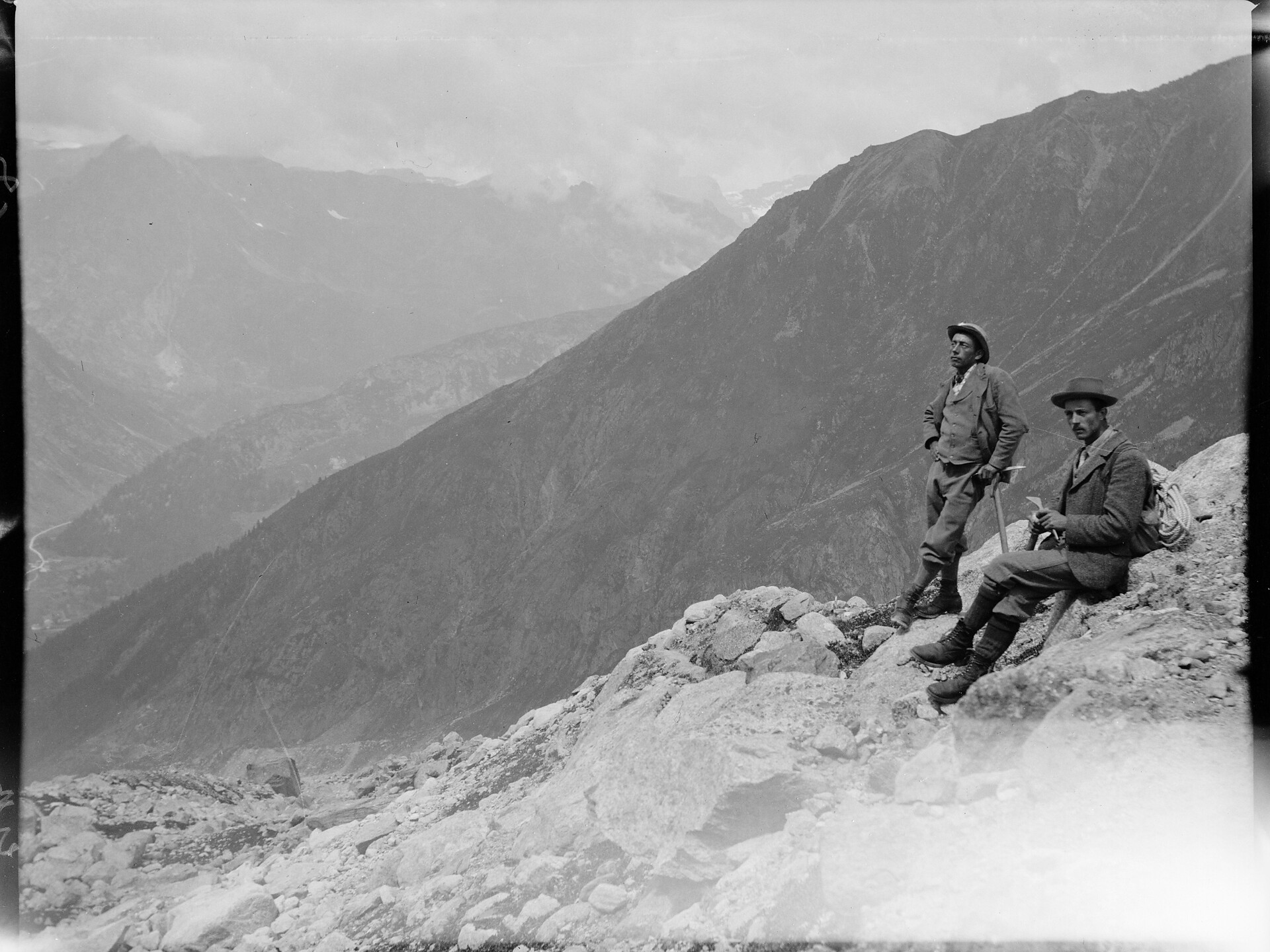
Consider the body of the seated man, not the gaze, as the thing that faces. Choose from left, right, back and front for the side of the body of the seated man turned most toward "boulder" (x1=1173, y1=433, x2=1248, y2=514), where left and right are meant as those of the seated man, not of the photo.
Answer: back

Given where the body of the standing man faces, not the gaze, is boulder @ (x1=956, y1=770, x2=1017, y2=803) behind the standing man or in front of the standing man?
in front

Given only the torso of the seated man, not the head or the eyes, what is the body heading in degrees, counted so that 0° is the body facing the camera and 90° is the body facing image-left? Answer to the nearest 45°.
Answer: approximately 45°

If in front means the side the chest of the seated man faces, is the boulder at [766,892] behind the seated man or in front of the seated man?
in front

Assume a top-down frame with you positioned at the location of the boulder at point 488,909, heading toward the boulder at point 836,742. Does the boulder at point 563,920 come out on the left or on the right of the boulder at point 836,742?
right

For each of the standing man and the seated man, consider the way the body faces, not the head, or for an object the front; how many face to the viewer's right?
0

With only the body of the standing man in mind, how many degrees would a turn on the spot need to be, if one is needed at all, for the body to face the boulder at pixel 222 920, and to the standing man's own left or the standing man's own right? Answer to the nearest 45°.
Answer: approximately 45° to the standing man's own right

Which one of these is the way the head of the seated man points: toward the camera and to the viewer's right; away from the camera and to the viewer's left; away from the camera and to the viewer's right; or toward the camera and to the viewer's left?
toward the camera and to the viewer's left

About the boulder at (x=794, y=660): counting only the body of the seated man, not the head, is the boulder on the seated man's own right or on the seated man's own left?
on the seated man's own right
